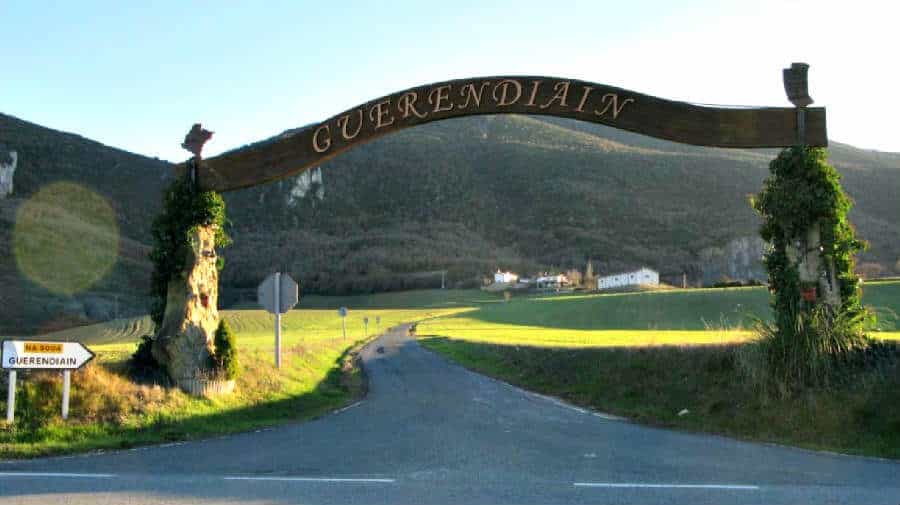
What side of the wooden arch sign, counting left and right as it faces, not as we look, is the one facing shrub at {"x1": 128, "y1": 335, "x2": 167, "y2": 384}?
right

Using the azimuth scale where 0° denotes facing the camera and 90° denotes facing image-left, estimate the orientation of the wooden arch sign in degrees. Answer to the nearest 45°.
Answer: approximately 0°

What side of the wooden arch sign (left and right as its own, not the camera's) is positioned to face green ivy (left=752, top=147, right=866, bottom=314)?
left
